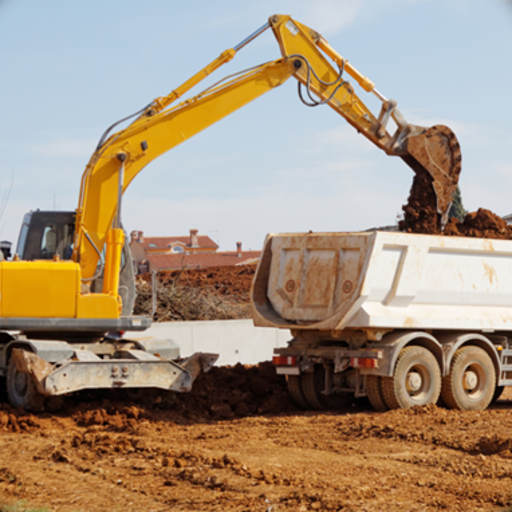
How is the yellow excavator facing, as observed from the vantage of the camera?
facing to the right of the viewer

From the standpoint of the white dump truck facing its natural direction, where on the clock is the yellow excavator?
The yellow excavator is roughly at 7 o'clock from the white dump truck.

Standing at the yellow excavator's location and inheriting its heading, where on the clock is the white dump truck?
The white dump truck is roughly at 12 o'clock from the yellow excavator.

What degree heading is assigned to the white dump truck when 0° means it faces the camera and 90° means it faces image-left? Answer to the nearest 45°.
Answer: approximately 225°
